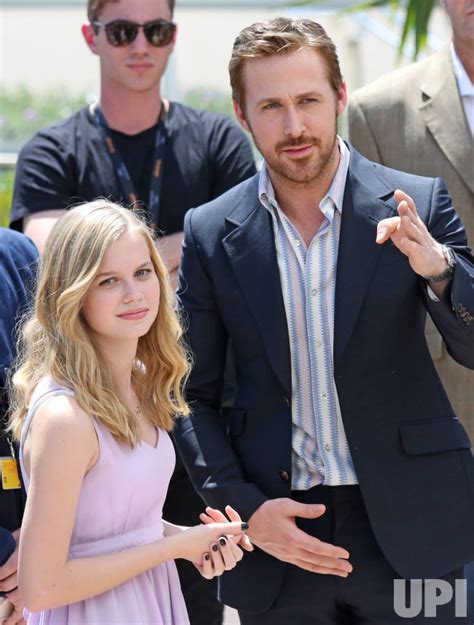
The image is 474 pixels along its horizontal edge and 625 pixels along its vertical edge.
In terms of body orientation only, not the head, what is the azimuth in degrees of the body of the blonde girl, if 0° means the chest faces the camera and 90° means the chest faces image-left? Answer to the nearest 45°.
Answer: approximately 315°

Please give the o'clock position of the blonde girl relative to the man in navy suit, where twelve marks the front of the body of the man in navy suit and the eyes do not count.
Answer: The blonde girl is roughly at 2 o'clock from the man in navy suit.

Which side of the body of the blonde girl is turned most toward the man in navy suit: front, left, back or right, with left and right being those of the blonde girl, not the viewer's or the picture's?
left
